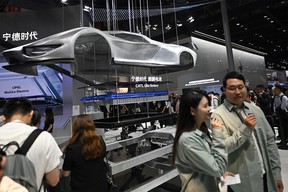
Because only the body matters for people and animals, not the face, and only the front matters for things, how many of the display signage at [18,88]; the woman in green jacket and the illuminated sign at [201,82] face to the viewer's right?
1

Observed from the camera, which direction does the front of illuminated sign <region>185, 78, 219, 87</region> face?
facing the viewer and to the left of the viewer

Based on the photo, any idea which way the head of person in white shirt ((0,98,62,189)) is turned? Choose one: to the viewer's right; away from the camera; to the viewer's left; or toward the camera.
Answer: away from the camera

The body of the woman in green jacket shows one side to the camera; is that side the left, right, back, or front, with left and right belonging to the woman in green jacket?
right

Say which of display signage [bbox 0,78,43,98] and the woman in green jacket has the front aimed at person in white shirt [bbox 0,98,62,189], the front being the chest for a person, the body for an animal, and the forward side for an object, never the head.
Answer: the display signage

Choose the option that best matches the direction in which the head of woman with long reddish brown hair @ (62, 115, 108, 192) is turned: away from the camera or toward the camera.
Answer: away from the camera

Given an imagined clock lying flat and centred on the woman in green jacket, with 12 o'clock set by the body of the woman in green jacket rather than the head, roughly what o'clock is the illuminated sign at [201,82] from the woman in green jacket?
The illuminated sign is roughly at 9 o'clock from the woman in green jacket.

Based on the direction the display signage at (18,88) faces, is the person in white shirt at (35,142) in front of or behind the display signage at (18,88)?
in front

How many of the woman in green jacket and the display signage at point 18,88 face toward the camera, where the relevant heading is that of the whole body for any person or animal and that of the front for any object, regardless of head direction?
1

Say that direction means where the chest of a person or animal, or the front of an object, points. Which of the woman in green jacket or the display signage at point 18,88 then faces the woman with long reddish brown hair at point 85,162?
the display signage

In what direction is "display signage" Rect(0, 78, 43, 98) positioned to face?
toward the camera

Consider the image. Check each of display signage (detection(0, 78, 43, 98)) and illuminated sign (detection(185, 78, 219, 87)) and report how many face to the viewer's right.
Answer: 0

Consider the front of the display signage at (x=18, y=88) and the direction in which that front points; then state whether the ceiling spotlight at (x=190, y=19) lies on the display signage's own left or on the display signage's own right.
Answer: on the display signage's own left
